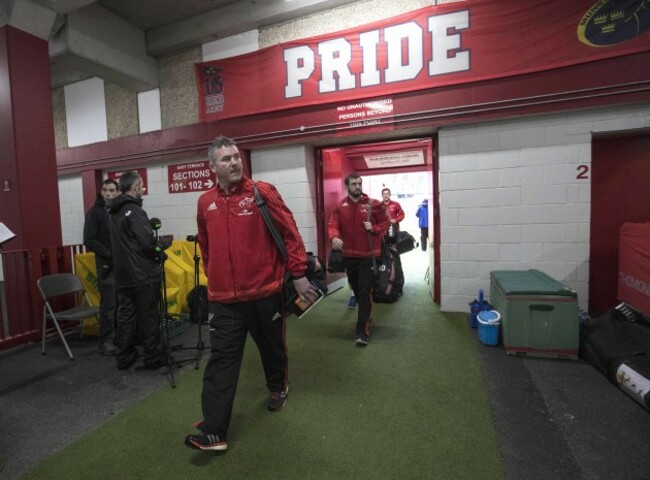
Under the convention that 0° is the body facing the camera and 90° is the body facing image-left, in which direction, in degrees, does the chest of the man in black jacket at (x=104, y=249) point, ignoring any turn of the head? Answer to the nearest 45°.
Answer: approximately 315°

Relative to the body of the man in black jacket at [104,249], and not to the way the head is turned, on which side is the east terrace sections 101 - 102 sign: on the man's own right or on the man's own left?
on the man's own left

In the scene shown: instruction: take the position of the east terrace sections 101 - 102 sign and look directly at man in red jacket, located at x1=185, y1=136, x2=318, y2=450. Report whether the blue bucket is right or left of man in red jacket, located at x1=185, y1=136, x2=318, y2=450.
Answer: left

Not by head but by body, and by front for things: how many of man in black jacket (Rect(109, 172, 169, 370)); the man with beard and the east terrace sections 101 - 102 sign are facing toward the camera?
2

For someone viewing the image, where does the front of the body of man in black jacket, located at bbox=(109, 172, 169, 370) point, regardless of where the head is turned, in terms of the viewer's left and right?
facing away from the viewer and to the right of the viewer

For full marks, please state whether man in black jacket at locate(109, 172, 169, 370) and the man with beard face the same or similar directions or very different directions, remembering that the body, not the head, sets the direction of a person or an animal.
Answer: very different directions

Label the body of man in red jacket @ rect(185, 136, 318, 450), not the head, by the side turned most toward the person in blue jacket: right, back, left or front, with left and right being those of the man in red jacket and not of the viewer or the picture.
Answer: back

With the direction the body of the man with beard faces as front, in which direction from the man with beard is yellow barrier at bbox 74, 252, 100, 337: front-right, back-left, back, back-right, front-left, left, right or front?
right
